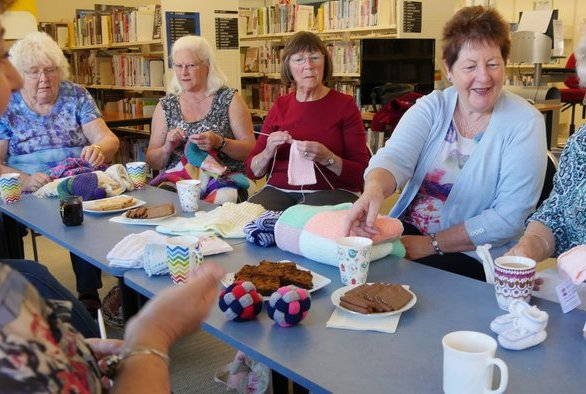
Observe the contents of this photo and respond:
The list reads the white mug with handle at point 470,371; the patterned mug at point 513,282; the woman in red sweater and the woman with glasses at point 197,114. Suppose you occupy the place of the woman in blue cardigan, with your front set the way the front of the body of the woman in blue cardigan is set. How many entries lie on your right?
2

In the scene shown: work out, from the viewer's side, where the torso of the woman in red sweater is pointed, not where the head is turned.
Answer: toward the camera

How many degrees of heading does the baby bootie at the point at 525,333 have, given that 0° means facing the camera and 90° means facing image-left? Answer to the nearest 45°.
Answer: approximately 45°

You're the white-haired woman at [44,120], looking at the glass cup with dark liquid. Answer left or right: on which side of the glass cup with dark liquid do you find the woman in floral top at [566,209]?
left

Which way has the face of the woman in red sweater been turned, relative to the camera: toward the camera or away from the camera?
toward the camera

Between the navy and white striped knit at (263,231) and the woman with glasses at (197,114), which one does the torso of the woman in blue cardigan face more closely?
the navy and white striped knit

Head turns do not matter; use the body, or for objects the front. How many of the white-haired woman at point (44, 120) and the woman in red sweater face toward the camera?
2

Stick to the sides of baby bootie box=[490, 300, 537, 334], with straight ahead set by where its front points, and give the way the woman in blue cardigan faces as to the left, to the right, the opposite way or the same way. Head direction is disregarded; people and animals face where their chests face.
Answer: the same way

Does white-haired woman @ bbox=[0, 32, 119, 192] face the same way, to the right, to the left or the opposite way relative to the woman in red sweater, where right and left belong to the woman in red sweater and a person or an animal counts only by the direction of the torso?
the same way

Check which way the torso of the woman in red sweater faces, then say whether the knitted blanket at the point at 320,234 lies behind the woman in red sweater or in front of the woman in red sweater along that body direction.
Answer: in front

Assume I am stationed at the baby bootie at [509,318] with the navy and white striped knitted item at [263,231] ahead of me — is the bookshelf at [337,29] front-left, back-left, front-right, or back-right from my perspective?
front-right

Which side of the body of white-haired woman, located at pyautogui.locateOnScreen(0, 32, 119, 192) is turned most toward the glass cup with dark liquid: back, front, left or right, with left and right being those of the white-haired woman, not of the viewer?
front

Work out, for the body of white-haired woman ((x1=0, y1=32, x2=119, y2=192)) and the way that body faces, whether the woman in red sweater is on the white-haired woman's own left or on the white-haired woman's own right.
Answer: on the white-haired woman's own left

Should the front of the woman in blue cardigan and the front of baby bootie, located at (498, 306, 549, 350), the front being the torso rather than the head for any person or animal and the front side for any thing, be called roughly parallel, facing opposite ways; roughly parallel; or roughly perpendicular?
roughly parallel
